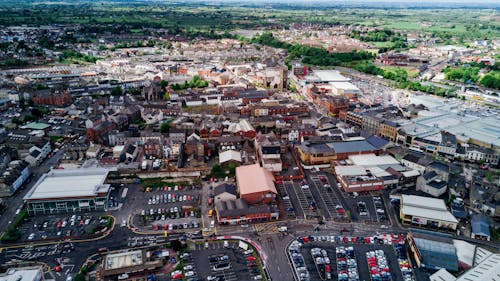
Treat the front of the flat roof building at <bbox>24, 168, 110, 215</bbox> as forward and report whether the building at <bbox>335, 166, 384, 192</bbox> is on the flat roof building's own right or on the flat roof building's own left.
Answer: on the flat roof building's own left

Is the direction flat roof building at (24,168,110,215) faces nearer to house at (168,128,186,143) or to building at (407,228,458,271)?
the building

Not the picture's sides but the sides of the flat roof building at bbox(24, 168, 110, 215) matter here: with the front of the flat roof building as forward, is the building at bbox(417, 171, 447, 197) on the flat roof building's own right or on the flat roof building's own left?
on the flat roof building's own left

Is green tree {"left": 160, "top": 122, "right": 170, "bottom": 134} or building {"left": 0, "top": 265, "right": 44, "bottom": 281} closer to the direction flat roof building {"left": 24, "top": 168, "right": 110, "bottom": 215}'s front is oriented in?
the building

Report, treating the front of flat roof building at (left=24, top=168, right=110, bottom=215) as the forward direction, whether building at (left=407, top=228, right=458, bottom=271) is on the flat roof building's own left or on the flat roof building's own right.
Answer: on the flat roof building's own left

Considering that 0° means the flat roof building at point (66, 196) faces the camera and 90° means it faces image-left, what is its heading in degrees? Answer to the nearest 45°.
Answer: approximately 0°

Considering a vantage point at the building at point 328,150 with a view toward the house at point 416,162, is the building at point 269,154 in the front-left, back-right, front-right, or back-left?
back-right

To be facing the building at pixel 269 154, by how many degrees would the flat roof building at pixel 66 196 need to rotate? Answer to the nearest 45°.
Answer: approximately 90° to its left

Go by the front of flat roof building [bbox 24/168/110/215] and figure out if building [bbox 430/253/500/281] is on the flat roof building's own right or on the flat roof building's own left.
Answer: on the flat roof building's own left

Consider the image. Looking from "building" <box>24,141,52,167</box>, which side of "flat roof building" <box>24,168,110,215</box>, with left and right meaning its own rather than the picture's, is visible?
back

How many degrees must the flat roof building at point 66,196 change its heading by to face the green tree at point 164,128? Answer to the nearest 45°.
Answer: approximately 135° to its left

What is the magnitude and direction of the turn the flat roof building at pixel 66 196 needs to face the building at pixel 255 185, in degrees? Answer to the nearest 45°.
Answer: approximately 90° to its left

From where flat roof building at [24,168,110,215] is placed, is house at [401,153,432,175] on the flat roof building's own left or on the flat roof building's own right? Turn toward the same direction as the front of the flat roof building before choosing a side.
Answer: on the flat roof building's own left
